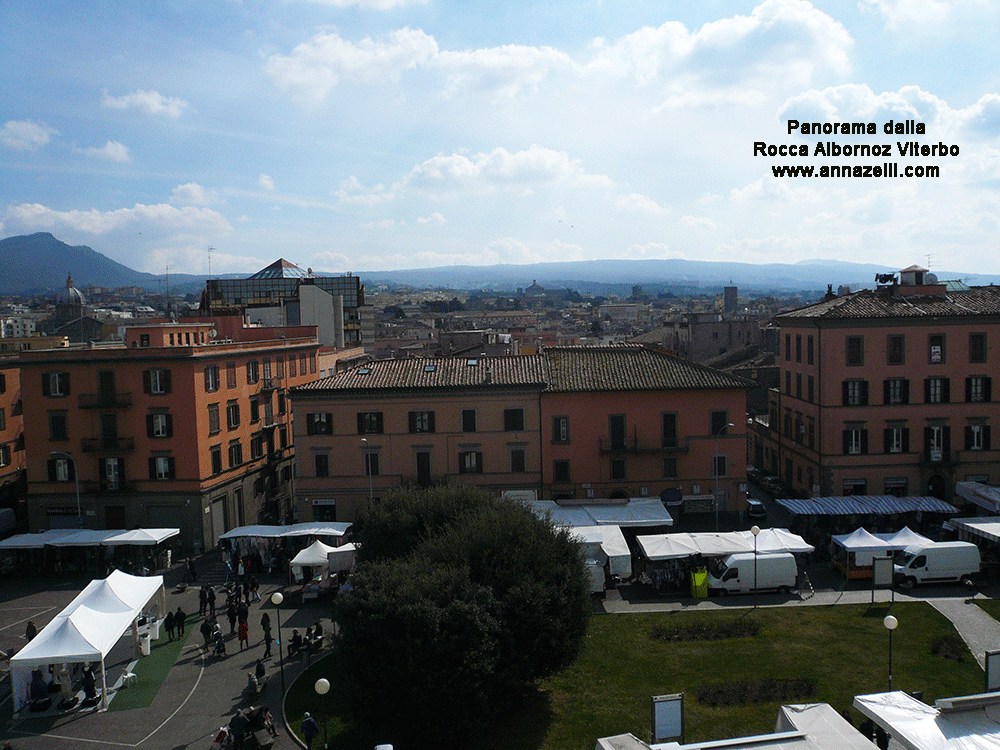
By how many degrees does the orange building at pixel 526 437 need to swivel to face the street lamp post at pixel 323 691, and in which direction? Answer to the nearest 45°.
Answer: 0° — it already faces it

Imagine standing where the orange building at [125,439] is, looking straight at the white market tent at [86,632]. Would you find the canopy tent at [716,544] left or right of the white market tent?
left

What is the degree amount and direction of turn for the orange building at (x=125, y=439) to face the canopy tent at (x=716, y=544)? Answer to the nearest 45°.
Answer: approximately 45° to its left

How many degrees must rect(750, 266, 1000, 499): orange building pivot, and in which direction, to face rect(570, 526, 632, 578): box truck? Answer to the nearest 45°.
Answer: approximately 45° to its right

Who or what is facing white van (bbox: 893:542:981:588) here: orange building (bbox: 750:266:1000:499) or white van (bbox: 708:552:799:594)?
the orange building

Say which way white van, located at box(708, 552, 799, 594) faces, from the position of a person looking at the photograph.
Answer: facing to the left of the viewer

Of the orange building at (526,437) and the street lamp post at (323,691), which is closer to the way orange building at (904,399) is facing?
the street lamp post

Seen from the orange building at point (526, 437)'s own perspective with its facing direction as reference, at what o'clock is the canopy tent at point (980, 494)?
The canopy tent is roughly at 9 o'clock from the orange building.

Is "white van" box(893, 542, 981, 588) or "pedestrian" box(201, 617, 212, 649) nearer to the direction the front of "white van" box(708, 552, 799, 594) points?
the pedestrian

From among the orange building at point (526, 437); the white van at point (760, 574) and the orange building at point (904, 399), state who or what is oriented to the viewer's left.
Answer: the white van

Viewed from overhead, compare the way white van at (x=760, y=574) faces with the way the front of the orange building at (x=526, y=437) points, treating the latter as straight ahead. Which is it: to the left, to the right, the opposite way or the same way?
to the right

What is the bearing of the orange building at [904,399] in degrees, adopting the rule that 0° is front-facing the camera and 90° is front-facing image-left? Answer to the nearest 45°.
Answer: approximately 0°
